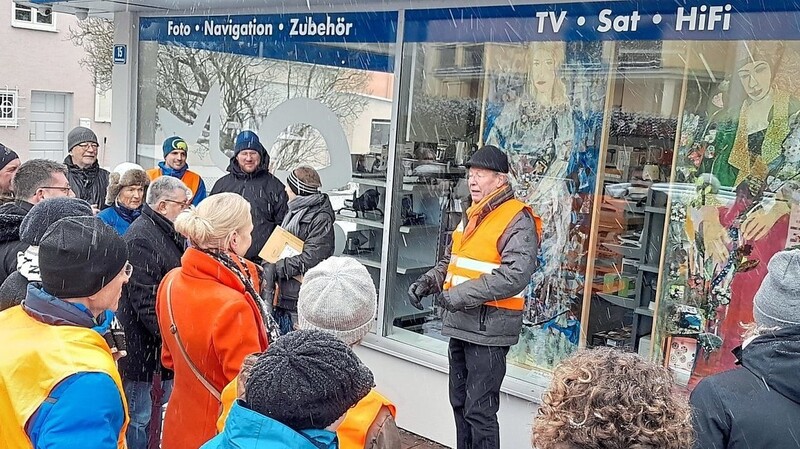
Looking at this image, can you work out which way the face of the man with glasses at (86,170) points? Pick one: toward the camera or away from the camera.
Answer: toward the camera

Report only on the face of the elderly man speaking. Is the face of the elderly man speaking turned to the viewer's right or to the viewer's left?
to the viewer's left

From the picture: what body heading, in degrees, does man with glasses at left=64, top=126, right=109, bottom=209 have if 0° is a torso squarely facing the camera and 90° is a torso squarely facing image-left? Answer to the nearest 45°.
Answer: approximately 315°

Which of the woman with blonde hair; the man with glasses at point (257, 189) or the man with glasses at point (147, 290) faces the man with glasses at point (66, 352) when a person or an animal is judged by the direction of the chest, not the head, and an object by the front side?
the man with glasses at point (257, 189)

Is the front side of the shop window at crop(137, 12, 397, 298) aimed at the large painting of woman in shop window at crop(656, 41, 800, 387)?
no

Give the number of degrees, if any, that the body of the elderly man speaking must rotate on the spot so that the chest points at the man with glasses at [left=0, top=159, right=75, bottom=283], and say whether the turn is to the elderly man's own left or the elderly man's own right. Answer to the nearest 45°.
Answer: approximately 45° to the elderly man's own right

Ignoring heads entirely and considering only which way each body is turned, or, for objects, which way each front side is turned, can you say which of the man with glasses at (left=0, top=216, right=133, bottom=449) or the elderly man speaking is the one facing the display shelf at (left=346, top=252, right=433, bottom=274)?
the man with glasses

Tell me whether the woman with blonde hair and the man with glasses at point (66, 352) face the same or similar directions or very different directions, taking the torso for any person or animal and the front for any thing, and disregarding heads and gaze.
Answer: same or similar directions

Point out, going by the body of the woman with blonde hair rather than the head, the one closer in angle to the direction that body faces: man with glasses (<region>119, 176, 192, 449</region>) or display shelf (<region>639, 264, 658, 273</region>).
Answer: the display shelf

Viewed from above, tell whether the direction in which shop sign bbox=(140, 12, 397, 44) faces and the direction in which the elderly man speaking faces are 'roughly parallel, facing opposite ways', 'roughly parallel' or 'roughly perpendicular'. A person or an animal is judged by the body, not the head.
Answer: roughly parallel

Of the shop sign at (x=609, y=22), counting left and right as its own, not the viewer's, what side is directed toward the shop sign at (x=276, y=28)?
right

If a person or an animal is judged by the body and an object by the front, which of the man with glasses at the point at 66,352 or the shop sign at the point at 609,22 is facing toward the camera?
the shop sign

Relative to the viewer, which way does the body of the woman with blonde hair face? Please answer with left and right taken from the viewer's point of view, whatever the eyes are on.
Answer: facing away from the viewer and to the right of the viewer

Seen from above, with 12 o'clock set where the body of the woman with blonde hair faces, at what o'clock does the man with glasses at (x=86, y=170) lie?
The man with glasses is roughly at 10 o'clock from the woman with blonde hair.

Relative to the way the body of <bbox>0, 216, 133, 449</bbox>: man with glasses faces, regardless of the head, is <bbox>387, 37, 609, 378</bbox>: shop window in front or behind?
in front

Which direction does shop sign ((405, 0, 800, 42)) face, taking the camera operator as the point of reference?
facing the viewer

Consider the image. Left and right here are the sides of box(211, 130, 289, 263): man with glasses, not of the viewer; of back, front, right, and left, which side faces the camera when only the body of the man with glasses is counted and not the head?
front
